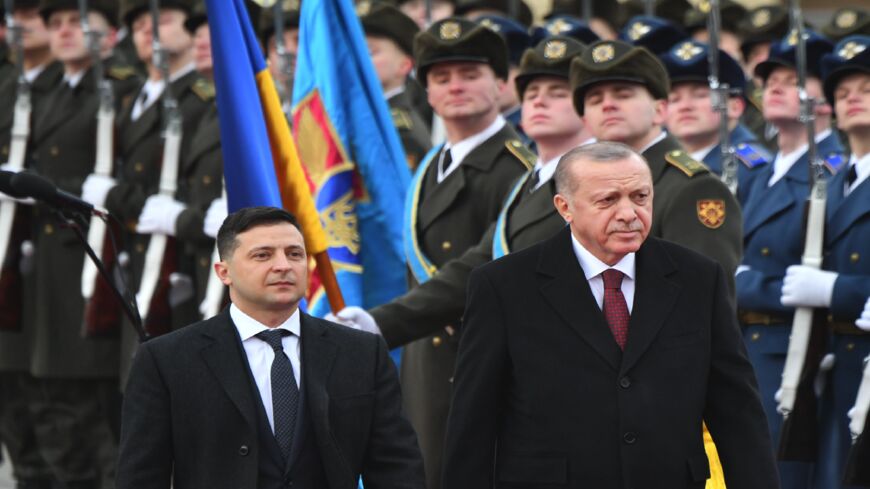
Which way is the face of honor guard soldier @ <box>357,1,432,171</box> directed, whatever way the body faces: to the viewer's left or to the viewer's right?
to the viewer's left

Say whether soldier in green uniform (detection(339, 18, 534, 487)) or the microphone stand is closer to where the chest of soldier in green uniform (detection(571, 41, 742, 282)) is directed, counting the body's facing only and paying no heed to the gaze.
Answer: the microphone stand

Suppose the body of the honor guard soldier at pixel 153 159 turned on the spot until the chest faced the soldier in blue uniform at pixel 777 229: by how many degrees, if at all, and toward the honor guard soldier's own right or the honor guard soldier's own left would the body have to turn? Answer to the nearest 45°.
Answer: approximately 90° to the honor guard soldier's own left
